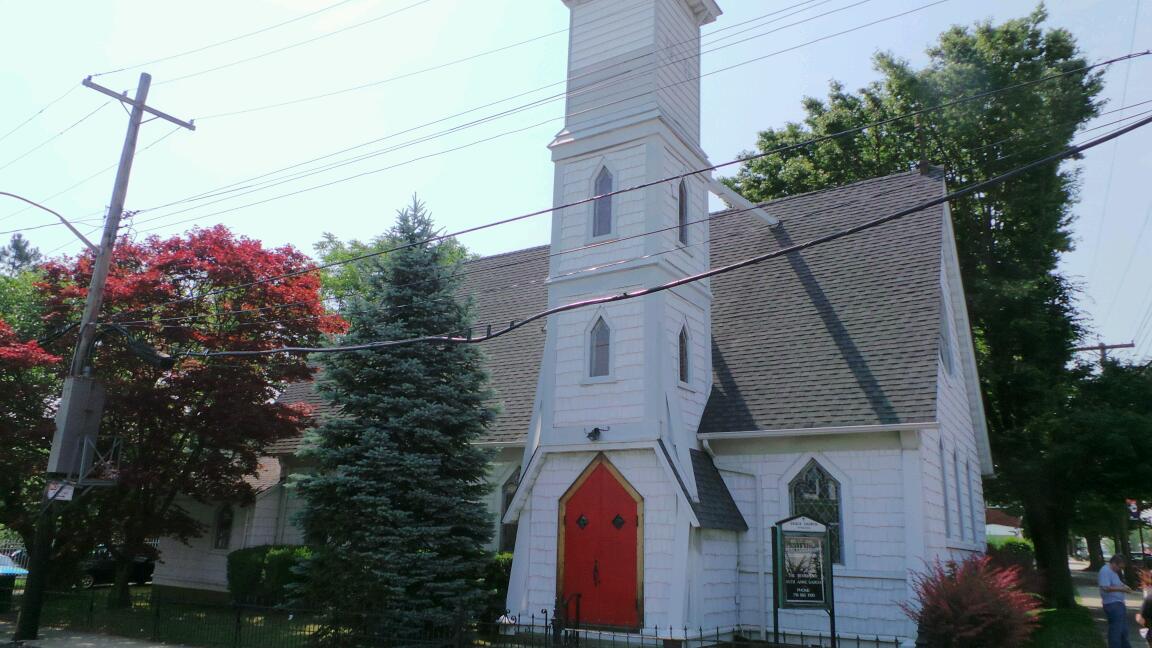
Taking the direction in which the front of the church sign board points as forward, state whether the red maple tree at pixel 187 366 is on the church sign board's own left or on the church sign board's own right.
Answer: on the church sign board's own right

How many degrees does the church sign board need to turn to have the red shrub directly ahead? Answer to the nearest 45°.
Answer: approximately 90° to its left

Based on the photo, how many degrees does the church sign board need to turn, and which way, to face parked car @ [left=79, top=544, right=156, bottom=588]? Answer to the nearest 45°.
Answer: approximately 135° to its right

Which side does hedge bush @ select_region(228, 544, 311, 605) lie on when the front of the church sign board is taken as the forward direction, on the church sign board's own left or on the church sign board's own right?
on the church sign board's own right

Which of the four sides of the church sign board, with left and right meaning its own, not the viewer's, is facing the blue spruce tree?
right

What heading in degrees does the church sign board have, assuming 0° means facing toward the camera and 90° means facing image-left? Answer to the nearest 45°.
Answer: approximately 0°

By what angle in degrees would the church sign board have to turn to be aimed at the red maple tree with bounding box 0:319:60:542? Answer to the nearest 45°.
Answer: approximately 90° to its right

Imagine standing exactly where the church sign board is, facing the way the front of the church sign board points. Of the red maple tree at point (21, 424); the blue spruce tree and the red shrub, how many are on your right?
2
